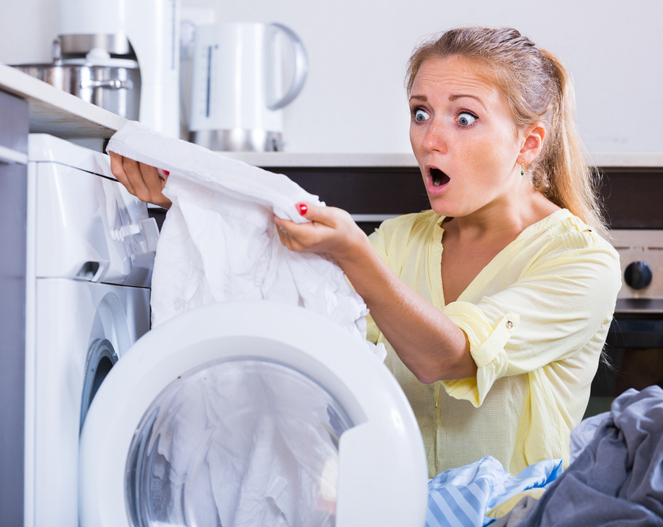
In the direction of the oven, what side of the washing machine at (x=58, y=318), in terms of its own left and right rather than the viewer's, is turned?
left

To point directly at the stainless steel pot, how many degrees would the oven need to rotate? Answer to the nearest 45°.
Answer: approximately 90° to its right

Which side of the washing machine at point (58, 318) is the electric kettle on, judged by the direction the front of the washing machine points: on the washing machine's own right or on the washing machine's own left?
on the washing machine's own left

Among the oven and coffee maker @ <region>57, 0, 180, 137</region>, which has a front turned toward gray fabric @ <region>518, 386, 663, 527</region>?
the oven

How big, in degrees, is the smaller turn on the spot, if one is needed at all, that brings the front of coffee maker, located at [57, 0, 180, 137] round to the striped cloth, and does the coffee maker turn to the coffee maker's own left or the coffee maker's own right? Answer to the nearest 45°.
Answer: approximately 90° to the coffee maker's own left

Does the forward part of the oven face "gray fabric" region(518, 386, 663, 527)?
yes
